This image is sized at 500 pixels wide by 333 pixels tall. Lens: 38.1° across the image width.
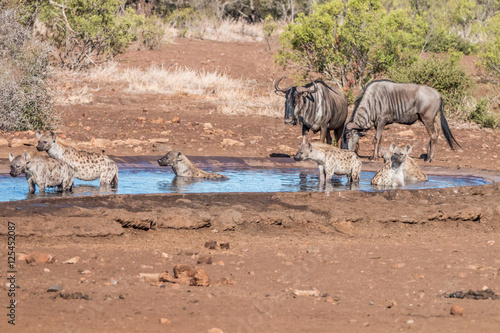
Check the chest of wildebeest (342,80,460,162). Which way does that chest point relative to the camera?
to the viewer's left

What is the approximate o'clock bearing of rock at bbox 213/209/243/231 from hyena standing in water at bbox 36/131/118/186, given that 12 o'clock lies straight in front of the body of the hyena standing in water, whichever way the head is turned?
The rock is roughly at 8 o'clock from the hyena standing in water.

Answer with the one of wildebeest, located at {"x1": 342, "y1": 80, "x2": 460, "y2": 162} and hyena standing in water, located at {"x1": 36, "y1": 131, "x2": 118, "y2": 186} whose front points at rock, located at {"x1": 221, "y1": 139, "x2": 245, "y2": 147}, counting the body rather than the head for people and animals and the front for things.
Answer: the wildebeest

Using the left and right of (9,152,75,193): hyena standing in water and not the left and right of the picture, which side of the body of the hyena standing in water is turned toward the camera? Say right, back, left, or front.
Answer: left

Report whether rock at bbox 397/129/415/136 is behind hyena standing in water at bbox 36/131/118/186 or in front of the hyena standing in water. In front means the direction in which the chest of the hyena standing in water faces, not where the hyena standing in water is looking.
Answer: behind

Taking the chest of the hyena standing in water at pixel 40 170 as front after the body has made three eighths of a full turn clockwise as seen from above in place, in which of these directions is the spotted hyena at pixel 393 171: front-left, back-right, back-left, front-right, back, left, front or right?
front-right

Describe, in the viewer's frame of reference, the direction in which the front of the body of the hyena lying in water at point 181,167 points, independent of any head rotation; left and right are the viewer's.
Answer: facing to the left of the viewer

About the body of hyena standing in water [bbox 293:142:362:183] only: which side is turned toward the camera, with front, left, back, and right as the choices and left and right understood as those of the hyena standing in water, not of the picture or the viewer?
left

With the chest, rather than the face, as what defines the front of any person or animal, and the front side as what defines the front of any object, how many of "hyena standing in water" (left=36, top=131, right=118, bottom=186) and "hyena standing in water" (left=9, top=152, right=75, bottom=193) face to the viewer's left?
2

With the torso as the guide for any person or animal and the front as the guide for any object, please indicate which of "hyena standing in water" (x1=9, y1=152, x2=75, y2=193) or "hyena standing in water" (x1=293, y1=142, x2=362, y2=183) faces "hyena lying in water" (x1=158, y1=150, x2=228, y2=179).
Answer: "hyena standing in water" (x1=293, y1=142, x2=362, y2=183)
